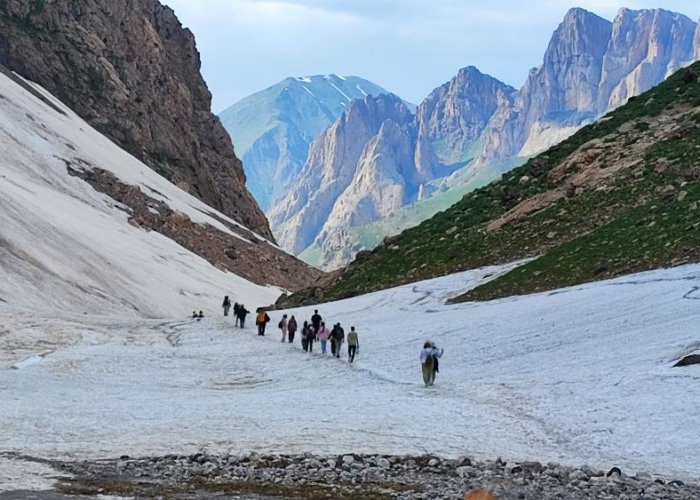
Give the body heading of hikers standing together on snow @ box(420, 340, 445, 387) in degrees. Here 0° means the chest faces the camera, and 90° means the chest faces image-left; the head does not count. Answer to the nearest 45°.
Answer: approximately 180°

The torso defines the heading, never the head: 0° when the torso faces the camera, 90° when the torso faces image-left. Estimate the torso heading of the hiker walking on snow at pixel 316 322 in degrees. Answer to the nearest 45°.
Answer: approximately 180°

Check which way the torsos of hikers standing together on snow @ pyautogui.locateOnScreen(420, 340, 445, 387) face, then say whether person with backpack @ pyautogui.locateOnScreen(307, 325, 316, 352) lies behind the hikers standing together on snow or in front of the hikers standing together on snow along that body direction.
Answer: in front

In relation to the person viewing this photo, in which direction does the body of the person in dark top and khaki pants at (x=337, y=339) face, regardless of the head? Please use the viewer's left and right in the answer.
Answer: facing away from the viewer and to the left of the viewer

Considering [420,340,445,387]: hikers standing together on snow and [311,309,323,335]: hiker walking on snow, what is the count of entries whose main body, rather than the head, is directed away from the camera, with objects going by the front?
2
